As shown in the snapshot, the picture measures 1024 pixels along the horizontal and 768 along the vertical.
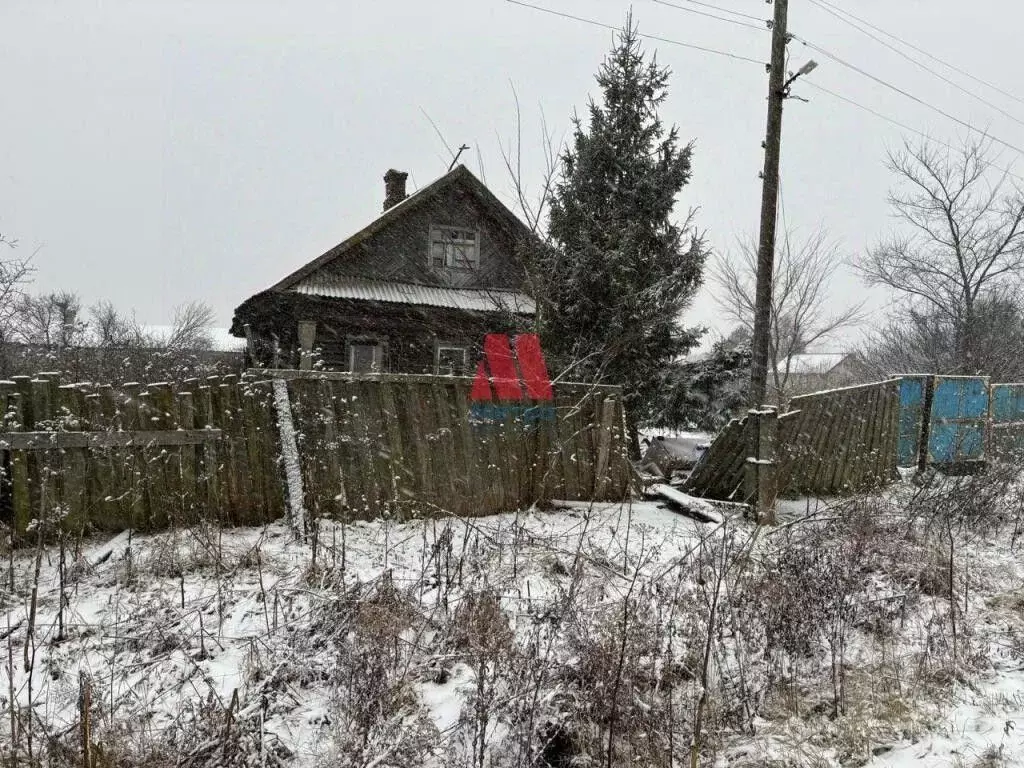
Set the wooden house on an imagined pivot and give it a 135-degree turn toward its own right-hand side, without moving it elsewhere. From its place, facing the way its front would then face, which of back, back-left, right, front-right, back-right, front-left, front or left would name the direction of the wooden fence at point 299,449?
back-left

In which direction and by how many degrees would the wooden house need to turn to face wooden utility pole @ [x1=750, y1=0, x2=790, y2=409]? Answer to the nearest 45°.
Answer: approximately 45° to its left

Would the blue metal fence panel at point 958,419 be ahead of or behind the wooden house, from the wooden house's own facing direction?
ahead

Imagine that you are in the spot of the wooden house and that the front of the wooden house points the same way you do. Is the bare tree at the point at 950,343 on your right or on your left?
on your left

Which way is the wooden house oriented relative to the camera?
toward the camera

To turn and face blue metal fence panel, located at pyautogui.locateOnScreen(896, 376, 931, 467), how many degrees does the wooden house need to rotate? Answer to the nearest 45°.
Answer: approximately 45° to its left

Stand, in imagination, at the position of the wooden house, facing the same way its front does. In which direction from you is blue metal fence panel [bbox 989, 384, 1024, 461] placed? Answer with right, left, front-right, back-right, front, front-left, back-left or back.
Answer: front-left

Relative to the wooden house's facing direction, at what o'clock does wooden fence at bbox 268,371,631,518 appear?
The wooden fence is roughly at 12 o'clock from the wooden house.

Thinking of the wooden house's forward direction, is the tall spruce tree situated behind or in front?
in front
